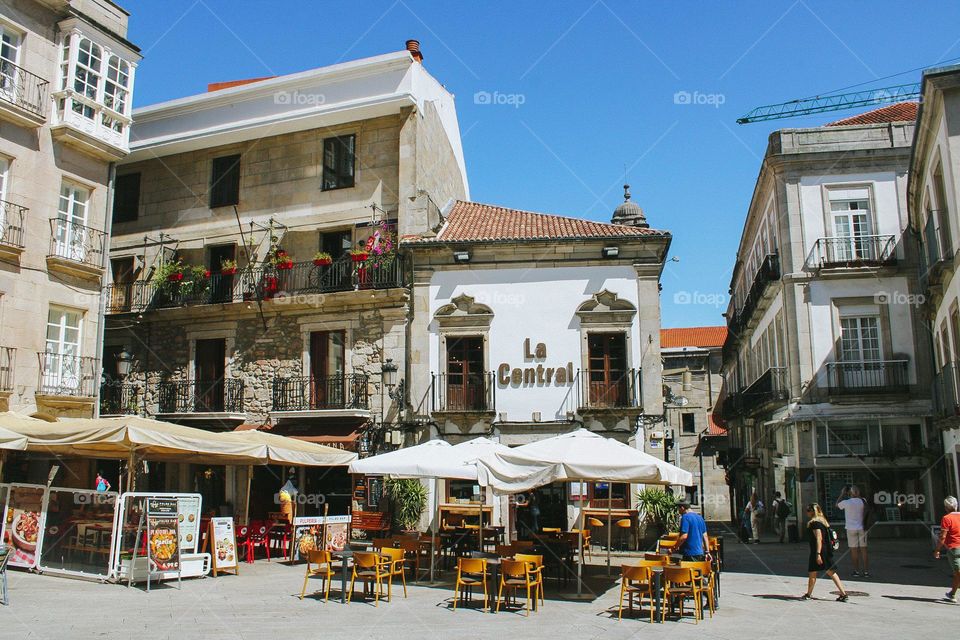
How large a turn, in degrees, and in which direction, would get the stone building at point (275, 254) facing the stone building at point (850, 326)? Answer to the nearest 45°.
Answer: approximately 135° to its left

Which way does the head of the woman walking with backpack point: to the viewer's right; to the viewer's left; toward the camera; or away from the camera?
to the viewer's left

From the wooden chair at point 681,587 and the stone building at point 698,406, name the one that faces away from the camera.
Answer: the wooden chair

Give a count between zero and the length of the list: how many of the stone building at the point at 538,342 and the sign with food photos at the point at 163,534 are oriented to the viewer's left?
0

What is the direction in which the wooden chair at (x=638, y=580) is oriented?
away from the camera

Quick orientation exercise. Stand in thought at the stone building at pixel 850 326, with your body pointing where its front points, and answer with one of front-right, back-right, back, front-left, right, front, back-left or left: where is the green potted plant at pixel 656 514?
front-right

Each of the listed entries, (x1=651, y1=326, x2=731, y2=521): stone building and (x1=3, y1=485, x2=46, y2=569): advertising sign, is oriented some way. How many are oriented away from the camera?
0

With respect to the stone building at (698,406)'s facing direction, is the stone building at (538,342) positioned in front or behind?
in front

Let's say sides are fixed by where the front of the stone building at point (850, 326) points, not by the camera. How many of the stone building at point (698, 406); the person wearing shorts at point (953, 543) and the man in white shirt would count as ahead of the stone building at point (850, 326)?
2

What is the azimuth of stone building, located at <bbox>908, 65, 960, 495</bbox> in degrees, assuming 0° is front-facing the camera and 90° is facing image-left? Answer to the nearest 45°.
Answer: approximately 90°
